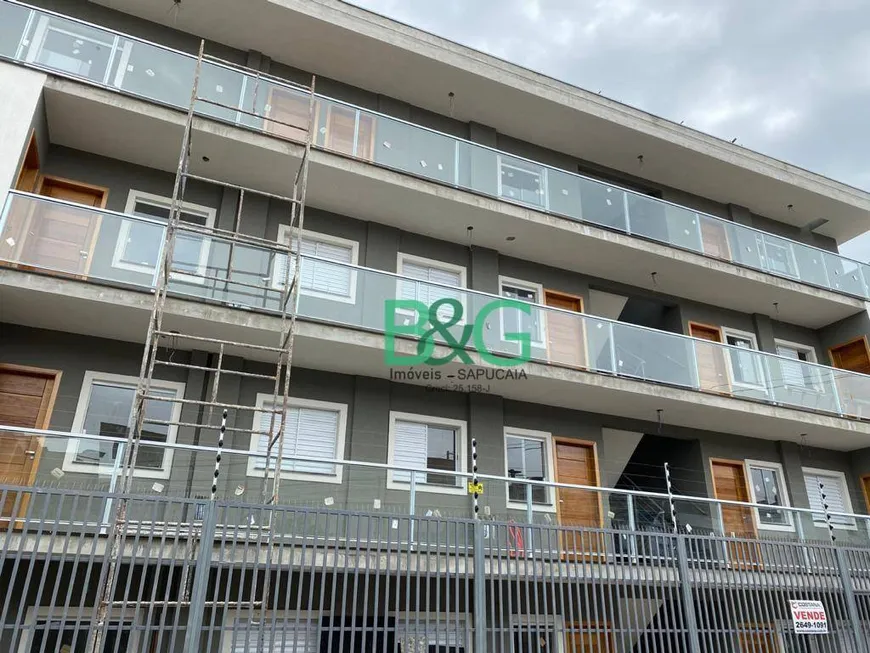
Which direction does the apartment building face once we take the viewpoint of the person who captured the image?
facing the viewer and to the right of the viewer
